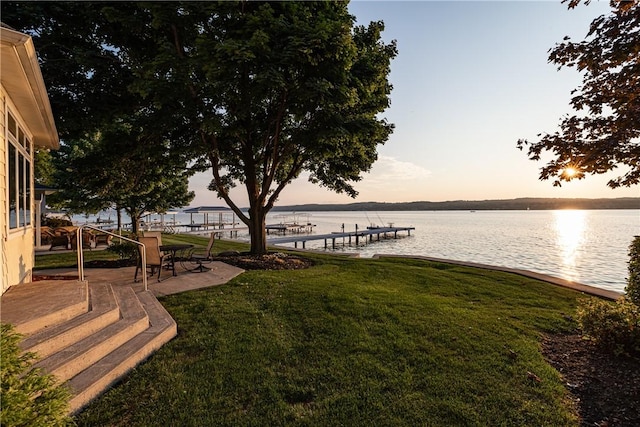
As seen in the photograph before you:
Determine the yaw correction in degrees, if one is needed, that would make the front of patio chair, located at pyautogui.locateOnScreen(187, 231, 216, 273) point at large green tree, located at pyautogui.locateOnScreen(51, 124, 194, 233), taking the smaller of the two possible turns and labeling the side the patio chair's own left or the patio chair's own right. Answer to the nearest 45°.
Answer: approximately 45° to the patio chair's own right

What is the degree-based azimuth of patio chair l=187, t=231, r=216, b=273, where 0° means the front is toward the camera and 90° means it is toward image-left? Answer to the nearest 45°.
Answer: approximately 90°

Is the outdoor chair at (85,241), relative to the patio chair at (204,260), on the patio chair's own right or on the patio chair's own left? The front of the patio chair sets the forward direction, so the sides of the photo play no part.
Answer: on the patio chair's own right

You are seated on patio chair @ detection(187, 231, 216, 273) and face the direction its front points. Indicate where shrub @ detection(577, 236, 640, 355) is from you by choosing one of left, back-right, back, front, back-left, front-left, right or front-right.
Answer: back-left

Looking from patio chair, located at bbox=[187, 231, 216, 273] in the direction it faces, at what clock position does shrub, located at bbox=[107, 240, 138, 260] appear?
The shrub is roughly at 1 o'clock from the patio chair.

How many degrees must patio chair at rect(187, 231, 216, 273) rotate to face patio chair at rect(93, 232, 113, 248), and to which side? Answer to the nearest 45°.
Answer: approximately 45° to its right

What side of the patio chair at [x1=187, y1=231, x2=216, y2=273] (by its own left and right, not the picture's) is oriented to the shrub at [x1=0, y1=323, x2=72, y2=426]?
left

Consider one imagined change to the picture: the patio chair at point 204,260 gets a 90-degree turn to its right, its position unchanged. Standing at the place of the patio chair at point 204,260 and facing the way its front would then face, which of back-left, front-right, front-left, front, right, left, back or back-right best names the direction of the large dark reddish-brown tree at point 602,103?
back-right

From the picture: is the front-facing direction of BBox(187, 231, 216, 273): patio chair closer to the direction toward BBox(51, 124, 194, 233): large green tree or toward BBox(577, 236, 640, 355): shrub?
the large green tree

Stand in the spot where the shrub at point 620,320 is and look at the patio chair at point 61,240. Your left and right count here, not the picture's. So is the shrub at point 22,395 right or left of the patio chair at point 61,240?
left
